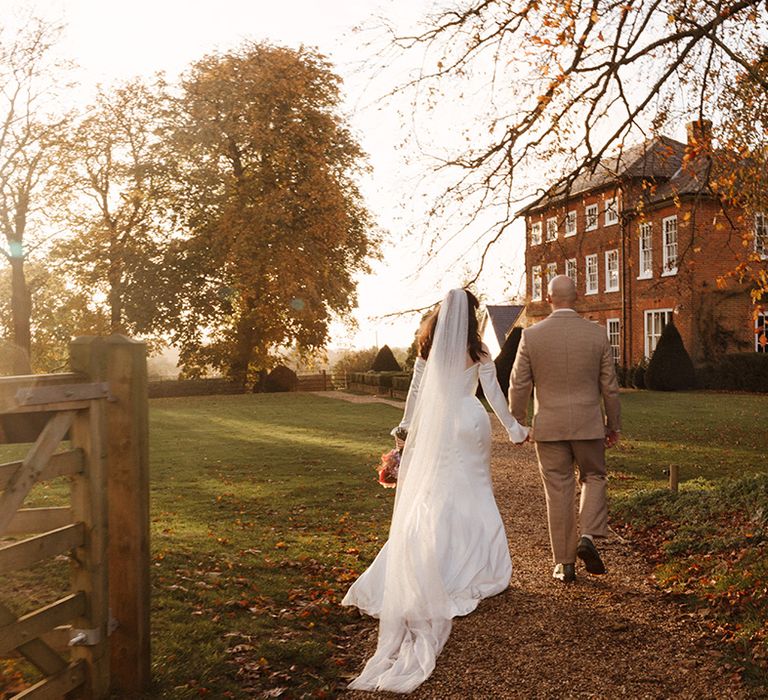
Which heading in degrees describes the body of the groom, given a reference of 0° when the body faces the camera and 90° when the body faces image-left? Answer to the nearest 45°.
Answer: approximately 180°

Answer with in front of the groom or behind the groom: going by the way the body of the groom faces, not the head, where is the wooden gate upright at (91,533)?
behind

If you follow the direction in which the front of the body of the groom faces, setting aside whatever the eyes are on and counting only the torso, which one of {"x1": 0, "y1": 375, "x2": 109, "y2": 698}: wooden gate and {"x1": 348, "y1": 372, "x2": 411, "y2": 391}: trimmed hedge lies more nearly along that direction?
the trimmed hedge

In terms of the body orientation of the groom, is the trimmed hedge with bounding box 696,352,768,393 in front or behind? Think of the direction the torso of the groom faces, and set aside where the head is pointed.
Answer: in front

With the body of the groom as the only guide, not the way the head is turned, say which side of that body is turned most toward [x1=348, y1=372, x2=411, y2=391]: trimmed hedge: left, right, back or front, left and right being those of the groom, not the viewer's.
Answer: front

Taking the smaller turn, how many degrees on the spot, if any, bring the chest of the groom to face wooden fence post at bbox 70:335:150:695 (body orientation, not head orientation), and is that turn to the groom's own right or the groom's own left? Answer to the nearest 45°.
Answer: approximately 135° to the groom's own left

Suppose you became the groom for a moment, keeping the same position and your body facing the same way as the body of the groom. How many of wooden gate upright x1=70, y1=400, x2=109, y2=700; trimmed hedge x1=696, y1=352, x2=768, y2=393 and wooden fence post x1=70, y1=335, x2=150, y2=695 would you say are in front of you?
1

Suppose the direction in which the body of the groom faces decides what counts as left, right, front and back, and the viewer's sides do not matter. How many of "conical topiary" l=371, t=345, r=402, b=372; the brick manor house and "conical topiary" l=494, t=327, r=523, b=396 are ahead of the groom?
3

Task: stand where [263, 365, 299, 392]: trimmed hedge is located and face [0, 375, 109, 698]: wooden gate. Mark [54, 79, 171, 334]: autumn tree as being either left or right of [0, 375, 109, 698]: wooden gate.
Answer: right

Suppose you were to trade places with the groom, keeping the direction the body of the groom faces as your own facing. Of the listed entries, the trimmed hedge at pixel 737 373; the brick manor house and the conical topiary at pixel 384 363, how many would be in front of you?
3

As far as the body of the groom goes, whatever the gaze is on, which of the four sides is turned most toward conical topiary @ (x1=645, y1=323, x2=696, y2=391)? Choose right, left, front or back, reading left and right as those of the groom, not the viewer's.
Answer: front

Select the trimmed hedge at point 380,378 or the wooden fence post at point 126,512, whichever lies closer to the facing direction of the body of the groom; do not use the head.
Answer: the trimmed hedge

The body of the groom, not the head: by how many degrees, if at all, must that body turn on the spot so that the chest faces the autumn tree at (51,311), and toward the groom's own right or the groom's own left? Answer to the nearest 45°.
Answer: approximately 45° to the groom's own left

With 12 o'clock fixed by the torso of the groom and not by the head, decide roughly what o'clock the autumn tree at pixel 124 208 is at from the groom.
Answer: The autumn tree is roughly at 11 o'clock from the groom.

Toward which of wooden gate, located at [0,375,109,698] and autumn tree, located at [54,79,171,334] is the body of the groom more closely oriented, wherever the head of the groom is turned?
the autumn tree

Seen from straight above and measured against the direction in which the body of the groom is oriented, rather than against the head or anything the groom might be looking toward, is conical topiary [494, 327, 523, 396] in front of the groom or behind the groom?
in front

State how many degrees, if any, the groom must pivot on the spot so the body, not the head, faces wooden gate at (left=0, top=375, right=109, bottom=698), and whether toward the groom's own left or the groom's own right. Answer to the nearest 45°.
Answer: approximately 135° to the groom's own left
